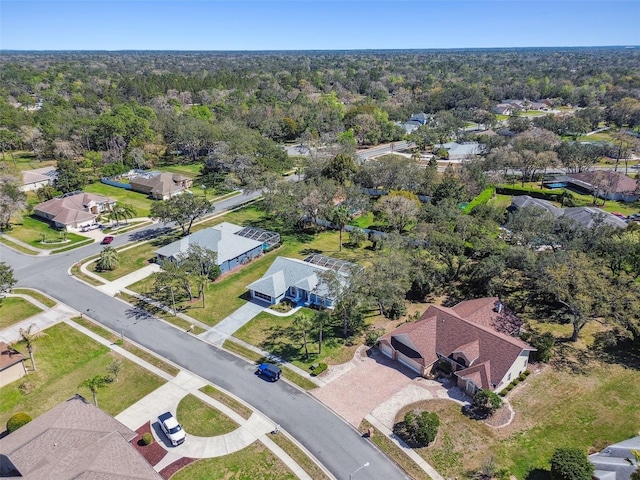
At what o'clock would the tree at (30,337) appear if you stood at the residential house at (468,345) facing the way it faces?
The tree is roughly at 1 o'clock from the residential house.

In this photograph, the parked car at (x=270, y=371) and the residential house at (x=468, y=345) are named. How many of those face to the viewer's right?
0

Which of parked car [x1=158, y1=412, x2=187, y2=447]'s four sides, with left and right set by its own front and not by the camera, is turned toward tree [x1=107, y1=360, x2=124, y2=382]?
back

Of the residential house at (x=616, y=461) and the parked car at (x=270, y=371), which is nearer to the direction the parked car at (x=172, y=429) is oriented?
the residential house

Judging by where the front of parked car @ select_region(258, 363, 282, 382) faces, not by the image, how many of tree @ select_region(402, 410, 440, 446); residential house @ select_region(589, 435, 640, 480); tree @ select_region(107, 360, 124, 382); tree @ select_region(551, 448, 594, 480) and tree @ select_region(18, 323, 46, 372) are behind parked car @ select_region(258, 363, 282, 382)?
3

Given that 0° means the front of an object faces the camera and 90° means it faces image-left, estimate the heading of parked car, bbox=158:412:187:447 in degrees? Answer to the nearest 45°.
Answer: approximately 315°

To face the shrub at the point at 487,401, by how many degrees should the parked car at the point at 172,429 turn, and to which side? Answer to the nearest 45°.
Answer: approximately 45° to its left

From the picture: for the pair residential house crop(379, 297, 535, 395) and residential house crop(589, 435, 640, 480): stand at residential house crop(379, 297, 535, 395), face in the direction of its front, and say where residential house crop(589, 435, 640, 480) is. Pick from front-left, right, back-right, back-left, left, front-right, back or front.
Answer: left

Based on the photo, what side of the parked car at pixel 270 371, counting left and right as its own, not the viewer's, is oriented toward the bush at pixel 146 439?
left

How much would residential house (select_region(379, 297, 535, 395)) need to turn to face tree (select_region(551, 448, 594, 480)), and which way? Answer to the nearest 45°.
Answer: approximately 90° to its left

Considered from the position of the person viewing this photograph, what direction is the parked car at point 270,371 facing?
facing away from the viewer and to the left of the viewer

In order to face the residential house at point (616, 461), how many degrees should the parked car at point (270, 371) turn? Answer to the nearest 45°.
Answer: approximately 180°

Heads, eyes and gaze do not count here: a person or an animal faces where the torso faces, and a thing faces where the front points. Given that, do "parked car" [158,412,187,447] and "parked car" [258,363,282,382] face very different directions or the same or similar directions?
very different directions
